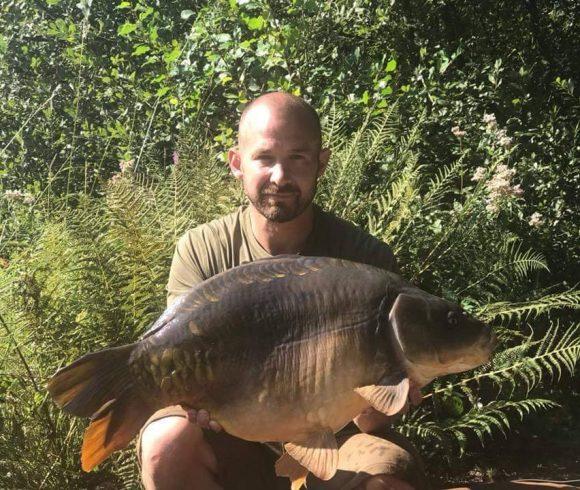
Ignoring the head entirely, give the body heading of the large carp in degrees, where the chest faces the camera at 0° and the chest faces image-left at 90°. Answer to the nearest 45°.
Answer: approximately 270°

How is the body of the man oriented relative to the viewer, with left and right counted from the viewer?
facing the viewer
